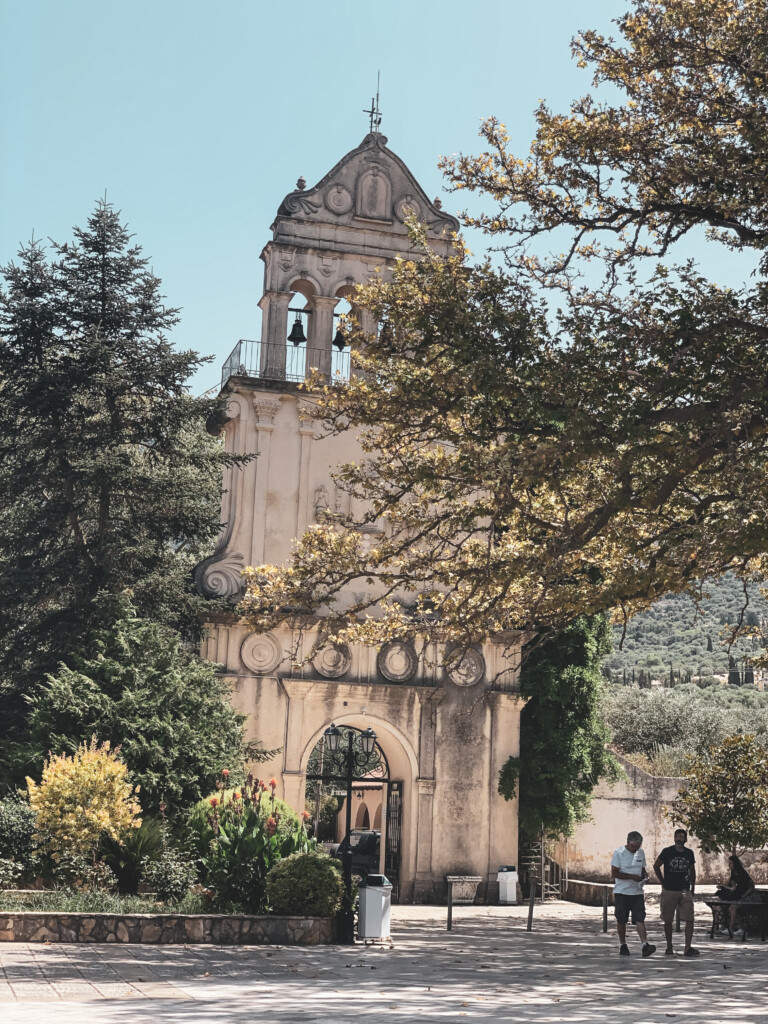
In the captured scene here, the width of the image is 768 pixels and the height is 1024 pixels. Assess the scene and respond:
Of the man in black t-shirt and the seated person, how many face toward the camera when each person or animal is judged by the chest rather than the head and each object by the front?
1

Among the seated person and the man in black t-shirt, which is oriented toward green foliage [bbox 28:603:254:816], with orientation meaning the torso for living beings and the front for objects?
the seated person

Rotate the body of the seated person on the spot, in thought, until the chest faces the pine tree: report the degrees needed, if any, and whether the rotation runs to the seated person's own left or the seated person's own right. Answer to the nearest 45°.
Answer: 0° — they already face it

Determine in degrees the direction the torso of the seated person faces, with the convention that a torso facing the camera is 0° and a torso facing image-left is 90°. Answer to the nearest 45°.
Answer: approximately 90°

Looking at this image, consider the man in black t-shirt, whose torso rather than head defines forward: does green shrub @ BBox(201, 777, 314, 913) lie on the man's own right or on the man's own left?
on the man's own right

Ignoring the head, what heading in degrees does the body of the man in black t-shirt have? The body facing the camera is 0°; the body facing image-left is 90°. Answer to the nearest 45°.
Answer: approximately 0°

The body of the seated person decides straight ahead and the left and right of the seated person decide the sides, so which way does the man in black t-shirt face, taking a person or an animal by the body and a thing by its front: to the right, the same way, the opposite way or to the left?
to the left

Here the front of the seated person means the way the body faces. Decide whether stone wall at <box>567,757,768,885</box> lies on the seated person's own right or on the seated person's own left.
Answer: on the seated person's own right
